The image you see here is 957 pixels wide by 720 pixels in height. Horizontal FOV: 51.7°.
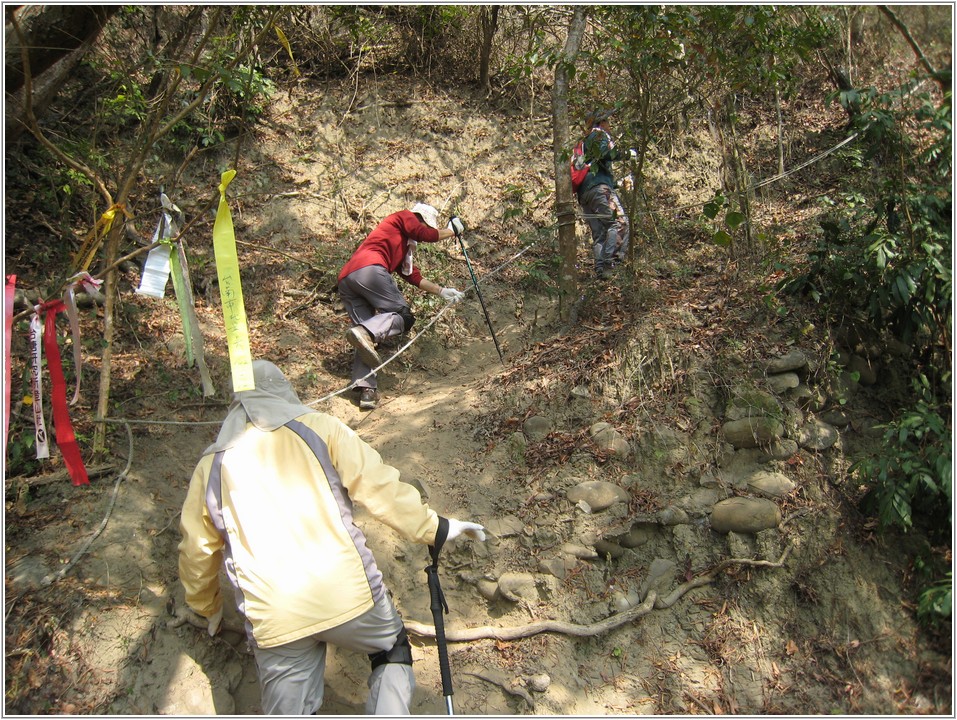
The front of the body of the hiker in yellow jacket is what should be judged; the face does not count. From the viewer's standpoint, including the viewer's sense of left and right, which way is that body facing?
facing away from the viewer

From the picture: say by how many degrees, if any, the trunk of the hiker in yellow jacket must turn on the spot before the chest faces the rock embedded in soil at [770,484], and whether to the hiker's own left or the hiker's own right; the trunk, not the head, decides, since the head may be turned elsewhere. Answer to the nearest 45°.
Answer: approximately 90° to the hiker's own right

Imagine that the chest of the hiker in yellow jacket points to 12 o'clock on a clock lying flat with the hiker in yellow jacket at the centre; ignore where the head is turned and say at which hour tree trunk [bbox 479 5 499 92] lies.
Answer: The tree trunk is roughly at 1 o'clock from the hiker in yellow jacket.

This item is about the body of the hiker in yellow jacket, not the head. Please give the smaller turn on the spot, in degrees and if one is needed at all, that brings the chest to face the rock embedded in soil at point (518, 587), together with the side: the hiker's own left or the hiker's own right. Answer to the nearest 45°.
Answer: approximately 45° to the hiker's own right

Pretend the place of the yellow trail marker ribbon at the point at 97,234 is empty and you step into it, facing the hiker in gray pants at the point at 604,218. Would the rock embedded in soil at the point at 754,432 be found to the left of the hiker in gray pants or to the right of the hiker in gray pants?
right

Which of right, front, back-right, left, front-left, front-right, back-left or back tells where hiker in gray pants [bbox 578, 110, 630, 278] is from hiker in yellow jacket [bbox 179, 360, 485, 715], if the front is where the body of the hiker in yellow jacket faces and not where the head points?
front-right

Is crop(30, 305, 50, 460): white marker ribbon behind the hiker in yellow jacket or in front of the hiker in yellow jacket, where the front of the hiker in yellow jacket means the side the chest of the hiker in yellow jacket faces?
in front

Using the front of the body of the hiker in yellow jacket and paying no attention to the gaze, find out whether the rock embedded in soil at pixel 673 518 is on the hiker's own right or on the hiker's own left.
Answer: on the hiker's own right

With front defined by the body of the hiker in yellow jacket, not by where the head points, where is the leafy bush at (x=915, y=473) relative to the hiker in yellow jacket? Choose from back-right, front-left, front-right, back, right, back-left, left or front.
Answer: right

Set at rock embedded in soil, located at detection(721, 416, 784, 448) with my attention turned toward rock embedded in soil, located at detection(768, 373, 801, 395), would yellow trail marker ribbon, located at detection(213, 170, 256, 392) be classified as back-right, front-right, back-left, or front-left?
back-left
